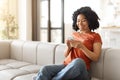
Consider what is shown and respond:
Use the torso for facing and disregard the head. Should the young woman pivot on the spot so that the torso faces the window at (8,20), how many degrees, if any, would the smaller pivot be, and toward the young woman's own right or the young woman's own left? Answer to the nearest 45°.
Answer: approximately 90° to the young woman's own right

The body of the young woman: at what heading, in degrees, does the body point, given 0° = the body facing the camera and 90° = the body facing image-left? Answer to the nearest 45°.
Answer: approximately 45°

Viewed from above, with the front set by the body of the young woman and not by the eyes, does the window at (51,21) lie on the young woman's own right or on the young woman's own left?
on the young woman's own right
